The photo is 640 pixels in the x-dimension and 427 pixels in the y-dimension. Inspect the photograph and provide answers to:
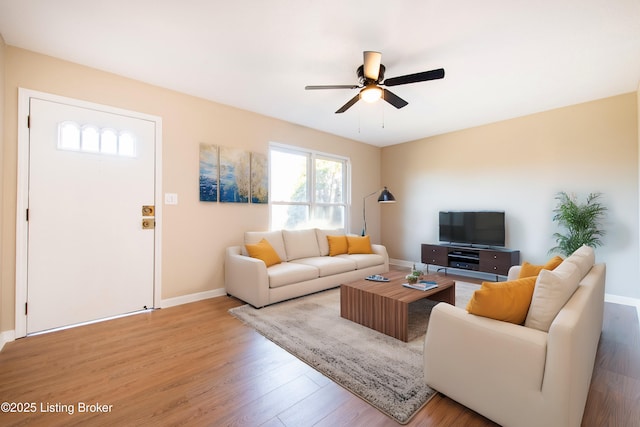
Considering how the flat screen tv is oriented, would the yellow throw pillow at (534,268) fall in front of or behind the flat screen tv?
in front

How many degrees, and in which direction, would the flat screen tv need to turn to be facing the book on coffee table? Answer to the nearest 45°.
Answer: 0° — it already faces it

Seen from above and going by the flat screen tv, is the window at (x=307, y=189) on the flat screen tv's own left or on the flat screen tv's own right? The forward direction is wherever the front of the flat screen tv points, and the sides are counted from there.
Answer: on the flat screen tv's own right

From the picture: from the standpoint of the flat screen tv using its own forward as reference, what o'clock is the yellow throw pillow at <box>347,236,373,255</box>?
The yellow throw pillow is roughly at 2 o'clock from the flat screen tv.

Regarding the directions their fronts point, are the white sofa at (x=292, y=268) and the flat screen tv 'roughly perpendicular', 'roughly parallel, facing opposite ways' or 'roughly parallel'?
roughly perpendicular

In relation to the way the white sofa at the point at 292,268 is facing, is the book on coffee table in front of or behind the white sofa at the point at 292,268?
in front

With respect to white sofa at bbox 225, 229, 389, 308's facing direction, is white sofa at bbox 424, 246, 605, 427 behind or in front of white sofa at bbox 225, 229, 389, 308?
in front

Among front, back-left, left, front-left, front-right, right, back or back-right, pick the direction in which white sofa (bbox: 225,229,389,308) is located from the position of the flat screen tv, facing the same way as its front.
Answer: front-right

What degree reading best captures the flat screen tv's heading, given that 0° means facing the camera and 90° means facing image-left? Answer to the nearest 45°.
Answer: approximately 0°

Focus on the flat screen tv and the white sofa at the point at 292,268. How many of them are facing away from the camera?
0

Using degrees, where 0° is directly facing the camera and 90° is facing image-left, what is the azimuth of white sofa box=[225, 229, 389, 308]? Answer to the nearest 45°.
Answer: approximately 315°
